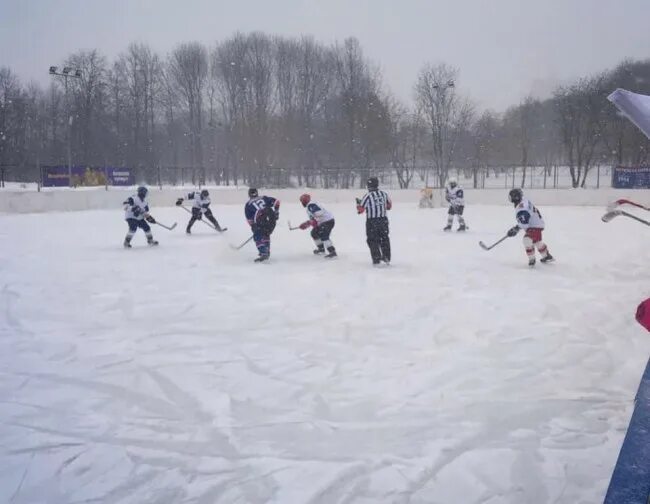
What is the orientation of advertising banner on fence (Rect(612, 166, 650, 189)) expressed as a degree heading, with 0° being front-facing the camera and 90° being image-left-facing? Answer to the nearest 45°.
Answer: approximately 0°

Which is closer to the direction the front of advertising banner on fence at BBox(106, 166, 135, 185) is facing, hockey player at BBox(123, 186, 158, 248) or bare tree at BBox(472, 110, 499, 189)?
the hockey player

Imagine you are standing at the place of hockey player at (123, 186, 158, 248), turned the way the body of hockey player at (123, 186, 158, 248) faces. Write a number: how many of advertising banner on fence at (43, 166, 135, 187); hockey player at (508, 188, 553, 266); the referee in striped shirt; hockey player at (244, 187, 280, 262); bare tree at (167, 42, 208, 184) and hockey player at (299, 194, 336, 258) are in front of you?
4

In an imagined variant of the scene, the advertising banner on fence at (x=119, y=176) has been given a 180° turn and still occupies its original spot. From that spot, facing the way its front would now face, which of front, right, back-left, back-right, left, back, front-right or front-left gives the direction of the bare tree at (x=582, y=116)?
right

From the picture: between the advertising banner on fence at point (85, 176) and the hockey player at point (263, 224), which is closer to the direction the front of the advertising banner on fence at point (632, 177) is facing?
the hockey player

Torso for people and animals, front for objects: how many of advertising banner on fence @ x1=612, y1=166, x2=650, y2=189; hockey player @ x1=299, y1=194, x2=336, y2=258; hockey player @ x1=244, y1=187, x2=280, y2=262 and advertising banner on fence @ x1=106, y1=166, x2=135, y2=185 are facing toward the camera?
2

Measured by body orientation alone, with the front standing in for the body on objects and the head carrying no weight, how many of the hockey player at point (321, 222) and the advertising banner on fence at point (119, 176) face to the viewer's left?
1

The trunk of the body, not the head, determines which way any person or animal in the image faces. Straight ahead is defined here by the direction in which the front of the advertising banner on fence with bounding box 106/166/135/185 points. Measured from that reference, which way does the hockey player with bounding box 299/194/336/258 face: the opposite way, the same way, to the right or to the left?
to the right

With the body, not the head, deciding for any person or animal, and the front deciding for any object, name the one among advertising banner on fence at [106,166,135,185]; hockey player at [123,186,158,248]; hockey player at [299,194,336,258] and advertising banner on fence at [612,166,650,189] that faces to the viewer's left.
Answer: hockey player at [299,194,336,258]

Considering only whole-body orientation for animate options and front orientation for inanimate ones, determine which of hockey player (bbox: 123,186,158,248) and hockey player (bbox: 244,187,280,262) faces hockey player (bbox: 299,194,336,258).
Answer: hockey player (bbox: 123,186,158,248)

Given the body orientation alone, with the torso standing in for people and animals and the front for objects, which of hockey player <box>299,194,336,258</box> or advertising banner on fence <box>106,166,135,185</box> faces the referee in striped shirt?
the advertising banner on fence

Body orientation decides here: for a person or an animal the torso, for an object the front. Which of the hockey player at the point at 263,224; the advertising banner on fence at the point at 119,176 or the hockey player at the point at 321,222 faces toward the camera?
the advertising banner on fence

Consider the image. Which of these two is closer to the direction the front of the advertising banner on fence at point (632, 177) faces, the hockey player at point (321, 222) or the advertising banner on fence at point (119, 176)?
the hockey player

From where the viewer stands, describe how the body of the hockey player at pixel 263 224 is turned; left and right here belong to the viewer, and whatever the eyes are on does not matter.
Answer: facing away from the viewer and to the left of the viewer

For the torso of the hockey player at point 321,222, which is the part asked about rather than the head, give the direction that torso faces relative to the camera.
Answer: to the viewer's left
